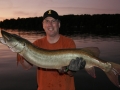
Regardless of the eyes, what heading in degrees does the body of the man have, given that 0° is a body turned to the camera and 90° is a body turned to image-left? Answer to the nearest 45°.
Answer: approximately 0°

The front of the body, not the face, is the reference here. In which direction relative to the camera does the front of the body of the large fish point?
to the viewer's left
